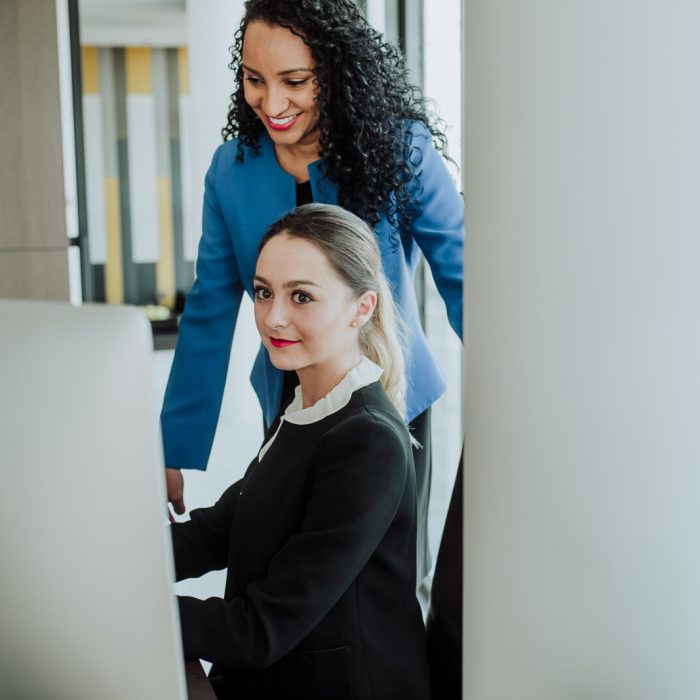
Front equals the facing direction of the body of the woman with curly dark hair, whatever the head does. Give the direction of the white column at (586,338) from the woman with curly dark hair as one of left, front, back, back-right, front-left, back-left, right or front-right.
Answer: front-left

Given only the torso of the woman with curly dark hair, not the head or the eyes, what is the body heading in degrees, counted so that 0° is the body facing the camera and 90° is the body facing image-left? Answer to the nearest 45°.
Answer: approximately 45°

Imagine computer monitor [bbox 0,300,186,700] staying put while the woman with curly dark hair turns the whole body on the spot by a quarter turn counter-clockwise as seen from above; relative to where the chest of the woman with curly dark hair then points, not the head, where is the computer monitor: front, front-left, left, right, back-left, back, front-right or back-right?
front-right
